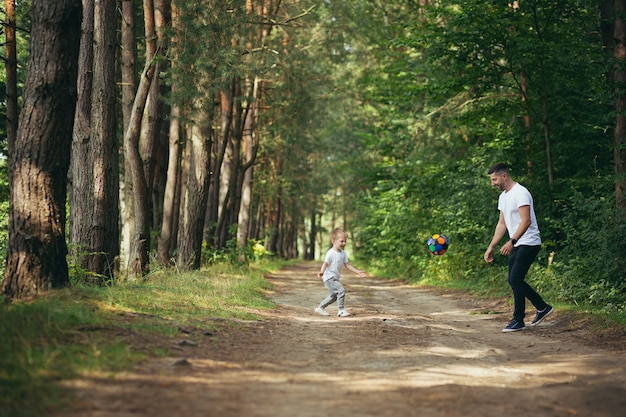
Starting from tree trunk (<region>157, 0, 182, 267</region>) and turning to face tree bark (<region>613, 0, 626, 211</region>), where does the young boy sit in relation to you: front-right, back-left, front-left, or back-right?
front-right

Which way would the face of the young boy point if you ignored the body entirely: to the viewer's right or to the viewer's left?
to the viewer's right

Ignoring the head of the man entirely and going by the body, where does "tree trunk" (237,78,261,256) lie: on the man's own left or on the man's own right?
on the man's own right

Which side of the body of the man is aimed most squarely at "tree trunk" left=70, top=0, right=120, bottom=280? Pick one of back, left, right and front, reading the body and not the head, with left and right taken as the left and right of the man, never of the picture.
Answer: front

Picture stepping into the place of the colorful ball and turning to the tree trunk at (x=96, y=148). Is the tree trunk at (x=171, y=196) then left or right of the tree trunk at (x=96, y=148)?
right

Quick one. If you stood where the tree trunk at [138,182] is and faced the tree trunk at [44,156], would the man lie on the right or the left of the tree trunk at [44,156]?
left

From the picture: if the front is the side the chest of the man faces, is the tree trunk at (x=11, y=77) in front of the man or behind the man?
in front

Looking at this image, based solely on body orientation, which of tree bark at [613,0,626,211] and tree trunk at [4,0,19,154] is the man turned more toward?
the tree trunk

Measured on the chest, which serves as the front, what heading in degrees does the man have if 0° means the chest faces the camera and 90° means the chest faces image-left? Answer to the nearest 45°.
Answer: approximately 90°

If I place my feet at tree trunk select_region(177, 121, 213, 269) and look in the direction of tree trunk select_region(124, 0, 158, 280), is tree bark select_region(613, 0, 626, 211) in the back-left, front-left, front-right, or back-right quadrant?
front-left

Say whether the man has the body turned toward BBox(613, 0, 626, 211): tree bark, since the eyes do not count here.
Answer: no

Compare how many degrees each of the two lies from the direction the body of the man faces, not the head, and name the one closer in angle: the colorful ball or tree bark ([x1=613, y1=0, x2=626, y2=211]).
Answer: the colorful ball

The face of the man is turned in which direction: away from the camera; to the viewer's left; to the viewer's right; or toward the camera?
to the viewer's left
